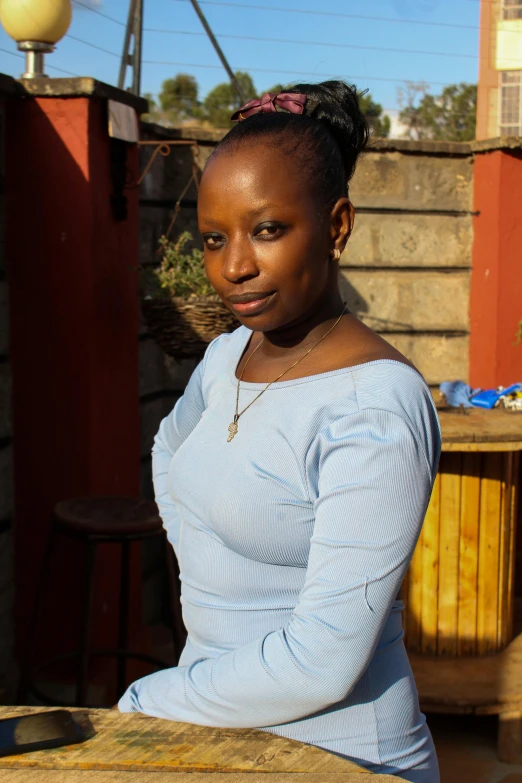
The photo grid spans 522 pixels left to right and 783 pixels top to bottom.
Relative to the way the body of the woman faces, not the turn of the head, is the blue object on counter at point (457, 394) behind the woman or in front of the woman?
behind

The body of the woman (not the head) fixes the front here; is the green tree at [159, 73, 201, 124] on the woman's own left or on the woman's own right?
on the woman's own right

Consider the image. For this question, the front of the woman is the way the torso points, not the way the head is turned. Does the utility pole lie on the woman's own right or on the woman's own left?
on the woman's own right

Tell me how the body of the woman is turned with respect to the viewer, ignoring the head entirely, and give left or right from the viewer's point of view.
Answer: facing the viewer and to the left of the viewer

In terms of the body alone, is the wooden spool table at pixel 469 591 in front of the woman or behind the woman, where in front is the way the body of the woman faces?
behind

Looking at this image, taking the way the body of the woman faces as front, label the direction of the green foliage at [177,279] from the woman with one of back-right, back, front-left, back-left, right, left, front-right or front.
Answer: back-right

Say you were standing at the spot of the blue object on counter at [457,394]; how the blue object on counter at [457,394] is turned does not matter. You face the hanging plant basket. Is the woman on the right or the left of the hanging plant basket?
left

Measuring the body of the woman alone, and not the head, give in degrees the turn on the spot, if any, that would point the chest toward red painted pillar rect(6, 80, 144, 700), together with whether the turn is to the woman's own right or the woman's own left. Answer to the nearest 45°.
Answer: approximately 135° to the woman's own right
